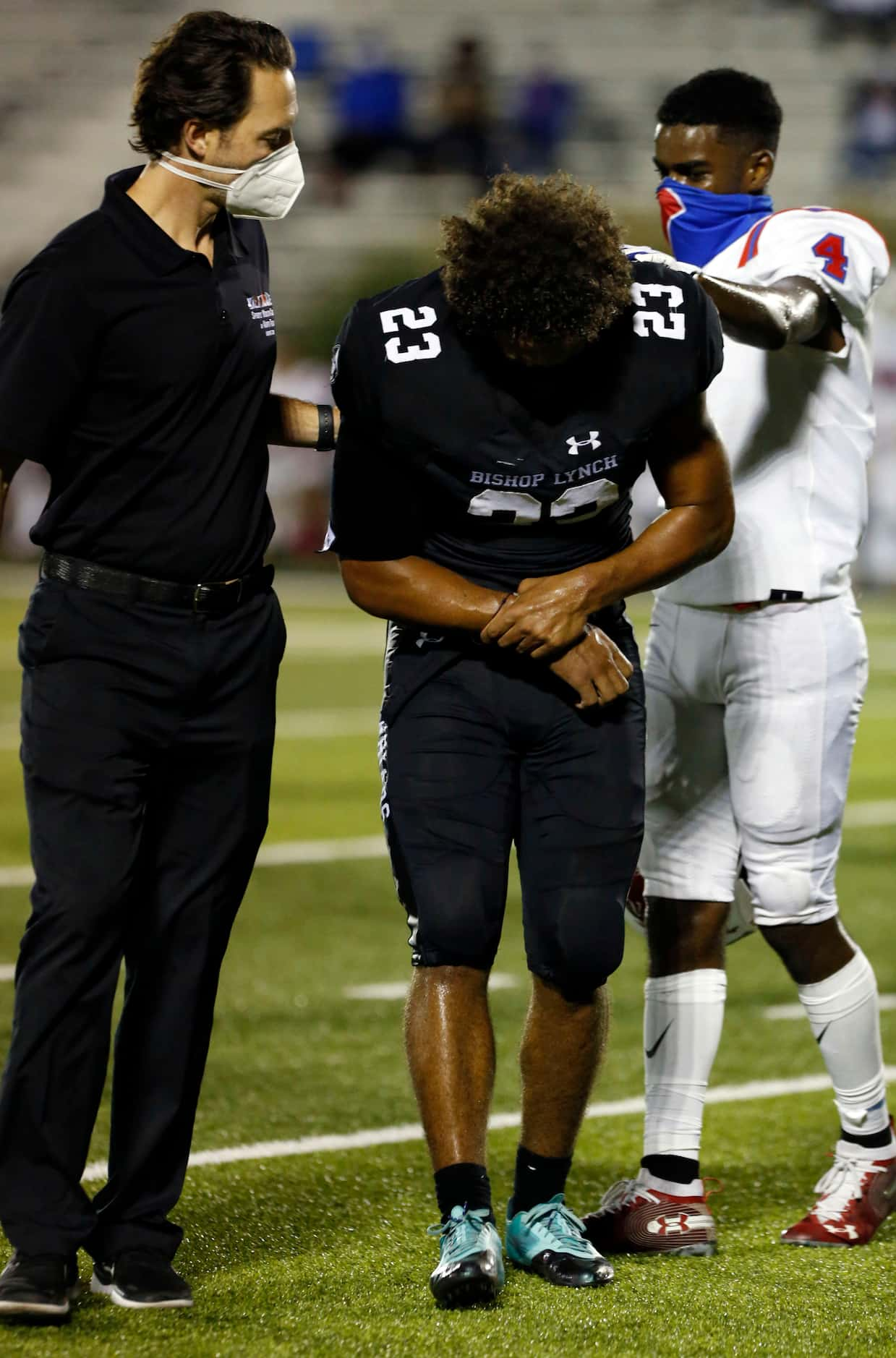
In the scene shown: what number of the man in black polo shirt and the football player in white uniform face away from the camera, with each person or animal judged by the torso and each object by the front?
0

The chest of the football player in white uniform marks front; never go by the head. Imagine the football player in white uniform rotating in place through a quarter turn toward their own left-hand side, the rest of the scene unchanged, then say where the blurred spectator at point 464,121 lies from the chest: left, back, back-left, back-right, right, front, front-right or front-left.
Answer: back-left

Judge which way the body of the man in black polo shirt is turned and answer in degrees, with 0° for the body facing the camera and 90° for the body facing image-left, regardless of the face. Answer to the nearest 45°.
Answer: approximately 315°

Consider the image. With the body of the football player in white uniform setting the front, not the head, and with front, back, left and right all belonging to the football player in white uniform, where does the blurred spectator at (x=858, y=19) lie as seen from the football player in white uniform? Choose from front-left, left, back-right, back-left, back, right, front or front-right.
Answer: back-right

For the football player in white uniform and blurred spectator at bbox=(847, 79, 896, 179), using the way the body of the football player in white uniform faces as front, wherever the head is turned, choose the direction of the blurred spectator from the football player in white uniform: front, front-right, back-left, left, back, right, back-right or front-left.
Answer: back-right

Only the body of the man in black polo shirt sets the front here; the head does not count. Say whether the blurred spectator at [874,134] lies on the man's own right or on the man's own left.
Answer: on the man's own left

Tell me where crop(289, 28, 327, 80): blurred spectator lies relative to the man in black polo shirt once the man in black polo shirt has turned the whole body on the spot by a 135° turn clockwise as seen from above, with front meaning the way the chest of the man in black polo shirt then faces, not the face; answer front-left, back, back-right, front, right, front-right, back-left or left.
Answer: right

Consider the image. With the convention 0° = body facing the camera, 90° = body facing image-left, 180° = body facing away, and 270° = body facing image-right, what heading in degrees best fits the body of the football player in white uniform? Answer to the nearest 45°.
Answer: approximately 45°

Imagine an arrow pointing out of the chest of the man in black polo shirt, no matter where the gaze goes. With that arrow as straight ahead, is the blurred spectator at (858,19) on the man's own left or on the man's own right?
on the man's own left

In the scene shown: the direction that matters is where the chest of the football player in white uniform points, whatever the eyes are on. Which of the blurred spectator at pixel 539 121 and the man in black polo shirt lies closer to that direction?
the man in black polo shirt

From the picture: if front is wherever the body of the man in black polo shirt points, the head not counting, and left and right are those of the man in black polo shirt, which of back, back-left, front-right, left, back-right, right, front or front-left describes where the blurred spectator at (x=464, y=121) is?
back-left

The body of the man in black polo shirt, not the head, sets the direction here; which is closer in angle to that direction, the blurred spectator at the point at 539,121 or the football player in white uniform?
the football player in white uniform
